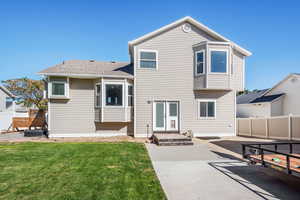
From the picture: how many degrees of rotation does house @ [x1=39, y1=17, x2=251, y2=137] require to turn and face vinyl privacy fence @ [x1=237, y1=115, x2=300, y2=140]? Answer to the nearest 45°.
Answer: approximately 90° to its right

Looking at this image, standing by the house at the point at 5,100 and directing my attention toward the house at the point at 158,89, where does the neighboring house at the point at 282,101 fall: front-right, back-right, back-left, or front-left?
front-left

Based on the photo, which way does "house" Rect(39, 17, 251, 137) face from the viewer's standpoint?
away from the camera
